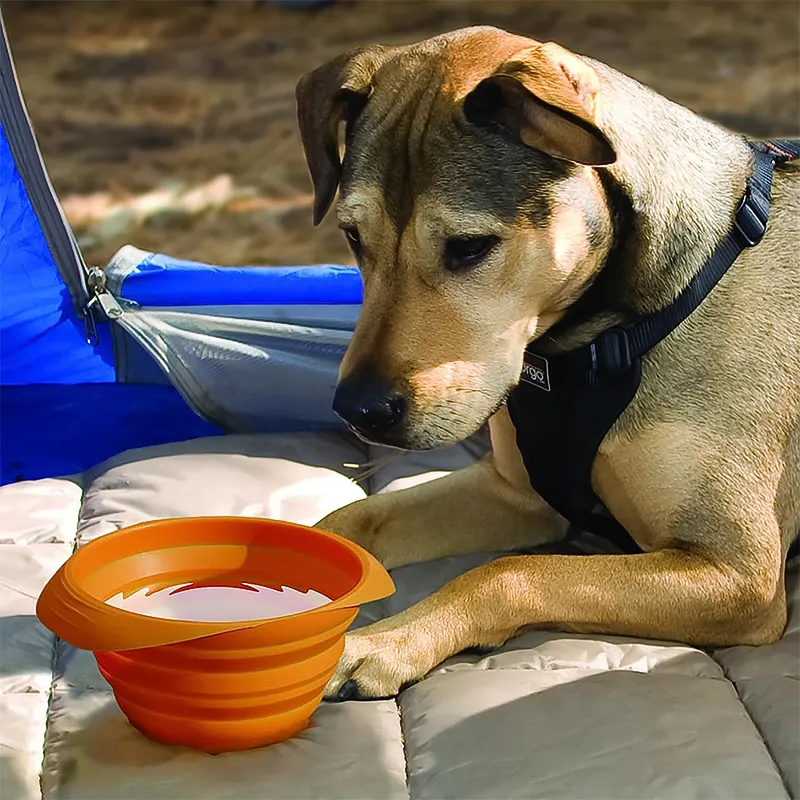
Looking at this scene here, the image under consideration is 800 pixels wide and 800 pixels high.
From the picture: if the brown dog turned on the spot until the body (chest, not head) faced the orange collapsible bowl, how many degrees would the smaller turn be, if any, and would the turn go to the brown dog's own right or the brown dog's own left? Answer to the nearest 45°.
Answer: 0° — it already faces it

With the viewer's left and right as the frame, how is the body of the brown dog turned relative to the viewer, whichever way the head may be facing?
facing the viewer and to the left of the viewer
